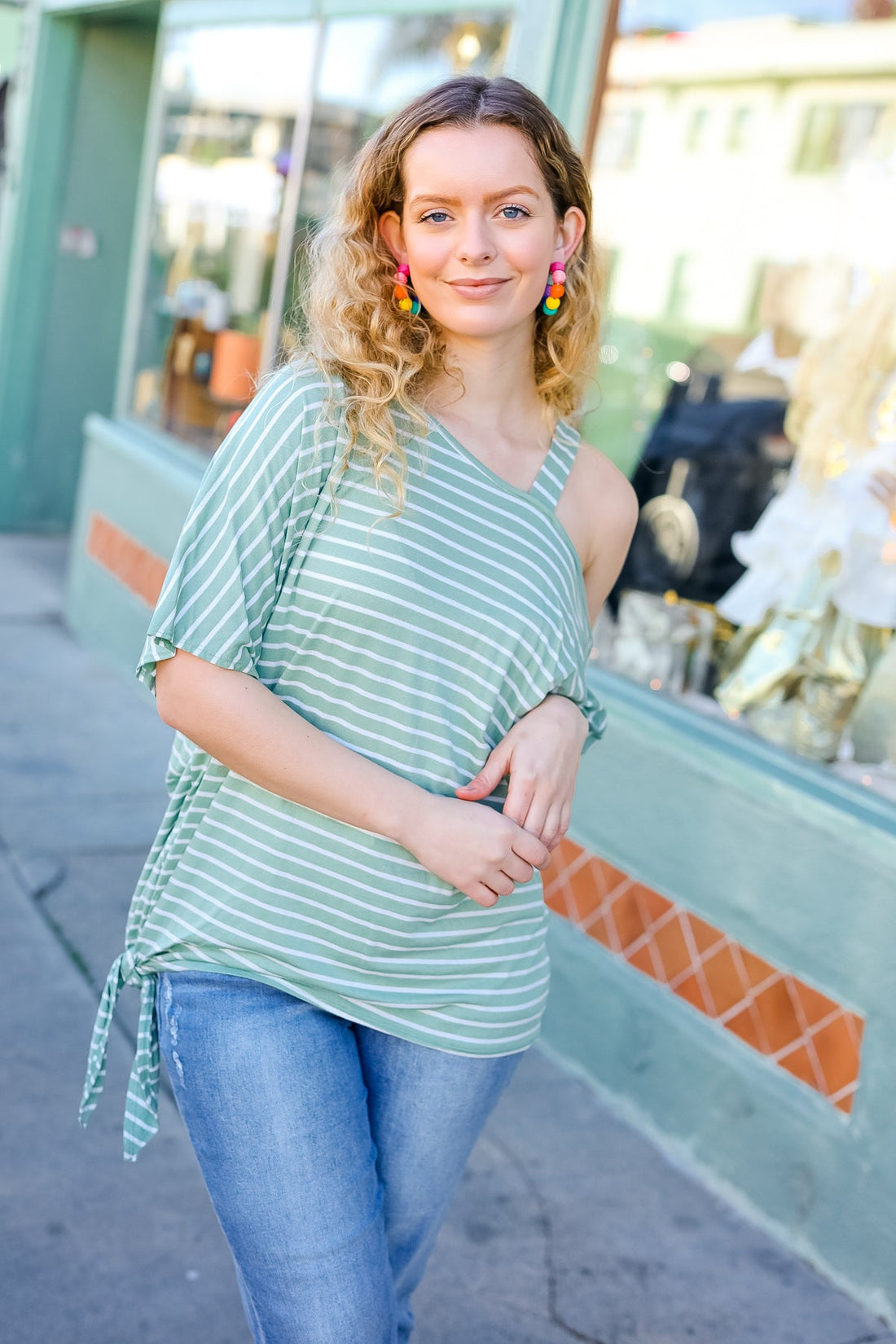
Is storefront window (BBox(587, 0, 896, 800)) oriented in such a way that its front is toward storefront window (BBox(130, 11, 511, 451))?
no

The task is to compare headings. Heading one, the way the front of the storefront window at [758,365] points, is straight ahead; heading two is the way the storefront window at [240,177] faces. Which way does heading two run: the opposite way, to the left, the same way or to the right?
the same way

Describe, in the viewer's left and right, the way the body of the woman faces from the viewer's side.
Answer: facing the viewer and to the right of the viewer

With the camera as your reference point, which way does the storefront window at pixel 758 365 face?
facing the viewer and to the left of the viewer

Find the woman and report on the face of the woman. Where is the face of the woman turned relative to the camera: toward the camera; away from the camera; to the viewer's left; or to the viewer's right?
toward the camera

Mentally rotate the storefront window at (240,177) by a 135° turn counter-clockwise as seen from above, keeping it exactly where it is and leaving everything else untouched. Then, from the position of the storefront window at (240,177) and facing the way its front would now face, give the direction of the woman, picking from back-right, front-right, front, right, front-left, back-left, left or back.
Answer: right

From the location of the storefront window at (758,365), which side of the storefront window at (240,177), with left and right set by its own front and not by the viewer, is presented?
left

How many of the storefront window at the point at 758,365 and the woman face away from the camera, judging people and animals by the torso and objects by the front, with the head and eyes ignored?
0

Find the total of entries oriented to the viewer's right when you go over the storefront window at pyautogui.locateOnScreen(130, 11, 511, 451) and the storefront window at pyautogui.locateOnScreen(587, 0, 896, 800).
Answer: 0

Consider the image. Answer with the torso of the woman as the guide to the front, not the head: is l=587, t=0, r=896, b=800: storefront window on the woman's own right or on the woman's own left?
on the woman's own left
